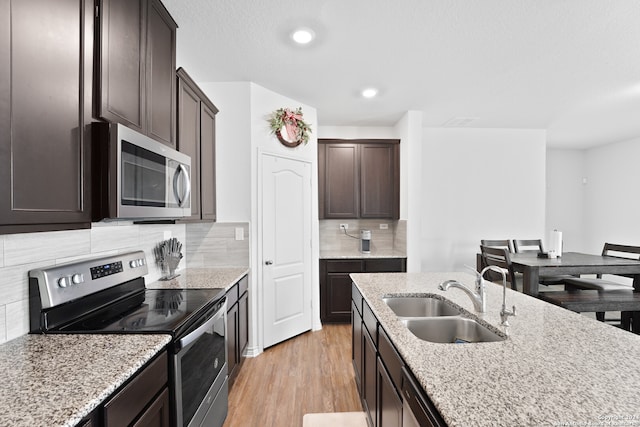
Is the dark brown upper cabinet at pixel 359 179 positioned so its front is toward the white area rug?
yes

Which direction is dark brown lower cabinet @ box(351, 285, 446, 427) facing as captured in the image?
to the viewer's left

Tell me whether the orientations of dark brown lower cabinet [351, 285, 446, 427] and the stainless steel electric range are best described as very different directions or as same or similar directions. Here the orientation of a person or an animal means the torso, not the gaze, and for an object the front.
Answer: very different directions

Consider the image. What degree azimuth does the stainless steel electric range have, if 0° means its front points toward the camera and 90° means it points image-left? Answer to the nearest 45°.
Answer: approximately 315°

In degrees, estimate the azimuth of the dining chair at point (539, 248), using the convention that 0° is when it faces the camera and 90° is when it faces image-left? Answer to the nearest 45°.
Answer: approximately 315°

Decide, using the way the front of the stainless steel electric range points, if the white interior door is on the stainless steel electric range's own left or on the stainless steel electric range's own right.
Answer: on the stainless steel electric range's own left
